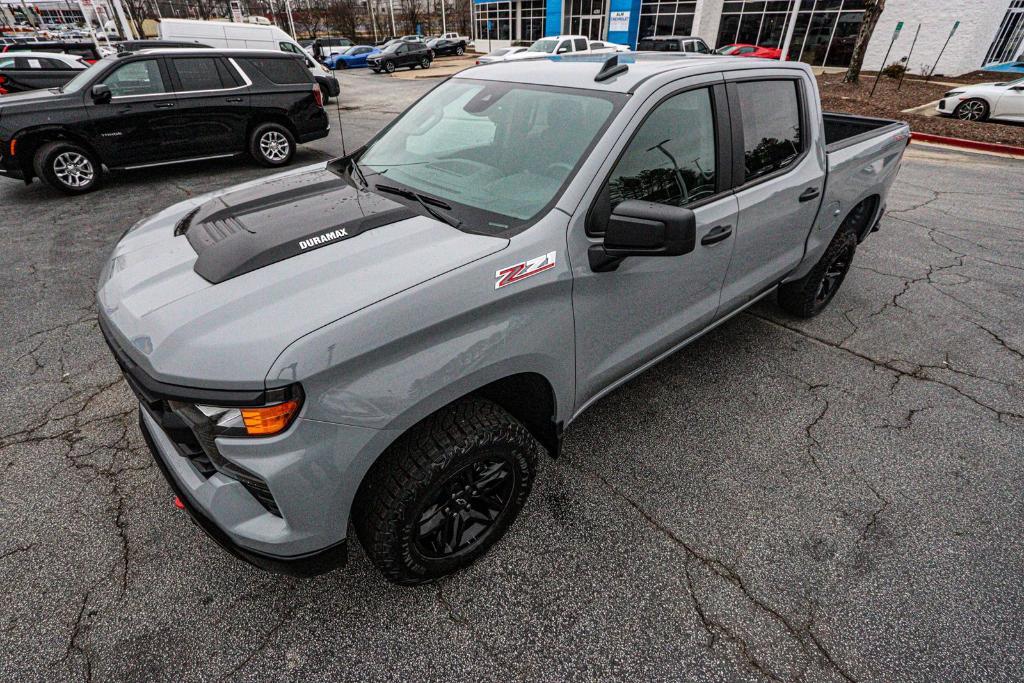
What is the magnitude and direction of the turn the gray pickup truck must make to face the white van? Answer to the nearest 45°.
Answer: approximately 90° to its right

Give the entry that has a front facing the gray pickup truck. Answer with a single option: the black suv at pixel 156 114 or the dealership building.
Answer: the dealership building

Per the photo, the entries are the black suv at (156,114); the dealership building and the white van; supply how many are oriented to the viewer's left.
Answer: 1

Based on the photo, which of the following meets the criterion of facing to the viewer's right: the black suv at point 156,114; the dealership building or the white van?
the white van

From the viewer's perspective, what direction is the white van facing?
to the viewer's right

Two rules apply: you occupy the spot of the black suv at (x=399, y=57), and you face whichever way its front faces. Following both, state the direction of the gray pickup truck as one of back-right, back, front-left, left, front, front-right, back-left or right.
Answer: front-left

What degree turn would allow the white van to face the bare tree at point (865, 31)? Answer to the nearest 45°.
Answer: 0° — it already faces it

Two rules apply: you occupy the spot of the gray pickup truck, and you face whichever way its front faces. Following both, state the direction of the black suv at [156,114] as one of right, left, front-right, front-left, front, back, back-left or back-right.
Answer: right

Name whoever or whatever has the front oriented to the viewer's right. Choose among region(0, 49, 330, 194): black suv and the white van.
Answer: the white van

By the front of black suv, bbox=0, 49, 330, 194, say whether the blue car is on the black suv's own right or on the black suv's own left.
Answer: on the black suv's own right

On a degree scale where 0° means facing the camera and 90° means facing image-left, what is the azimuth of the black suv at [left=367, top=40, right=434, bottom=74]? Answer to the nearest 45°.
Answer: approximately 45°

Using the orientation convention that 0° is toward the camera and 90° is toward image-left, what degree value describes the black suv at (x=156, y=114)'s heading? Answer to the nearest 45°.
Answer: approximately 90°
